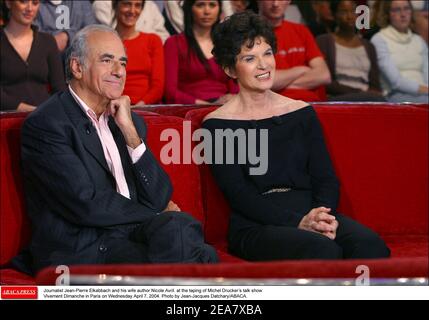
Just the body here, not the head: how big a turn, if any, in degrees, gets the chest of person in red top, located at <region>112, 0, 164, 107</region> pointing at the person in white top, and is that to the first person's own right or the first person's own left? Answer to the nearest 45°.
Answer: approximately 135° to the first person's own left

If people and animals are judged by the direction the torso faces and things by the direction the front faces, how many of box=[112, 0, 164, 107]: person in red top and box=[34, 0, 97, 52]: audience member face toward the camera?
2

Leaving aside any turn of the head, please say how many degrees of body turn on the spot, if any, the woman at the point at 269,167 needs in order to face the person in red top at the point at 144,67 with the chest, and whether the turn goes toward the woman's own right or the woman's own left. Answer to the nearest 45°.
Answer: approximately 180°

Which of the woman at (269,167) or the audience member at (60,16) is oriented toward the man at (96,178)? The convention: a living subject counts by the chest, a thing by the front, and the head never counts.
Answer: the audience member

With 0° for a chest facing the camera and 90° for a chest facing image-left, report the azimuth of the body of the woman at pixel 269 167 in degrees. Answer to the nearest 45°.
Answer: approximately 315°

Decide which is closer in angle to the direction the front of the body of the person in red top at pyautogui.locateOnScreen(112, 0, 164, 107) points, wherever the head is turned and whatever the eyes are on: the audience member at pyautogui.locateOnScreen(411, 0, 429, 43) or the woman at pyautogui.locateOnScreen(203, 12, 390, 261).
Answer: the woman

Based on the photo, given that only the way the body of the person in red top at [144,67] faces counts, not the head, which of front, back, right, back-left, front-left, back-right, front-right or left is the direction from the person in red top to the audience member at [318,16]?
back-left
